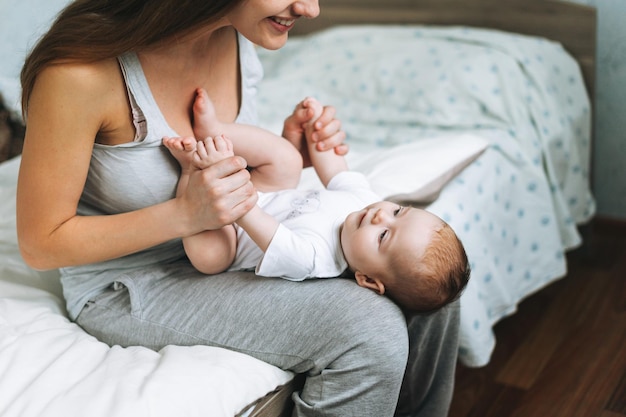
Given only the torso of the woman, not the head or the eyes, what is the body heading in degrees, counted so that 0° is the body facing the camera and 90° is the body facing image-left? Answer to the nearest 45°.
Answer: approximately 315°

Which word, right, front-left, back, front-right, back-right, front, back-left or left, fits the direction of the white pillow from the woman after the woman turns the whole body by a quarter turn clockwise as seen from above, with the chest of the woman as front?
back
